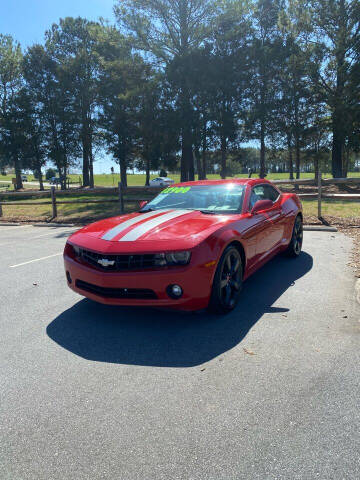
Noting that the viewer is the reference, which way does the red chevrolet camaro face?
facing the viewer and to the left of the viewer
